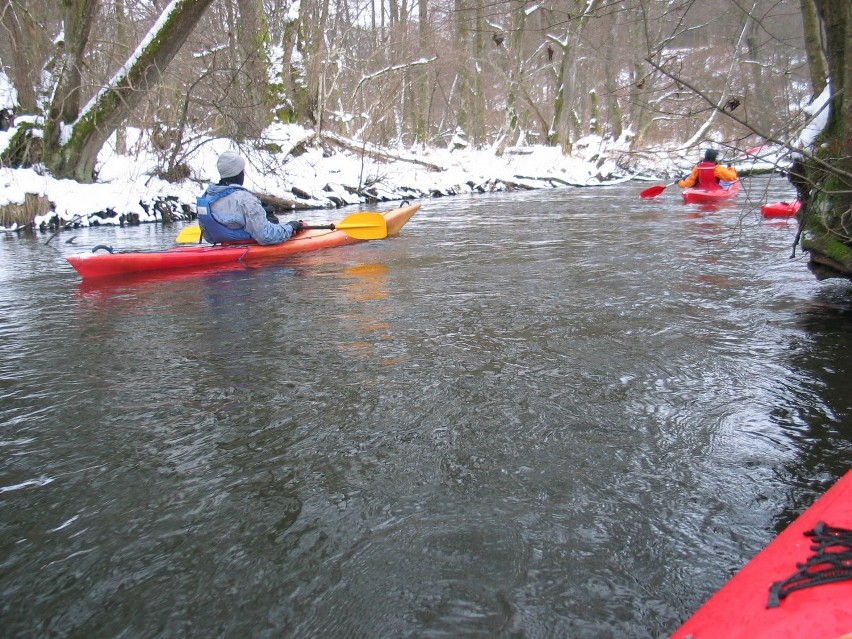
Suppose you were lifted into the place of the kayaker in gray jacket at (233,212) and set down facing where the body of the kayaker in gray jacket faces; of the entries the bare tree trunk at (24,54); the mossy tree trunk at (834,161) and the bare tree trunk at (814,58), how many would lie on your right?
2

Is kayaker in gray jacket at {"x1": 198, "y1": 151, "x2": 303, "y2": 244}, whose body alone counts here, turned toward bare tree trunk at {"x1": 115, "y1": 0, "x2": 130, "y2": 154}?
no

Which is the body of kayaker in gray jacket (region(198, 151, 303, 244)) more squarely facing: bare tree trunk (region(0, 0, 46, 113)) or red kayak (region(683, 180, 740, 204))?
the red kayak

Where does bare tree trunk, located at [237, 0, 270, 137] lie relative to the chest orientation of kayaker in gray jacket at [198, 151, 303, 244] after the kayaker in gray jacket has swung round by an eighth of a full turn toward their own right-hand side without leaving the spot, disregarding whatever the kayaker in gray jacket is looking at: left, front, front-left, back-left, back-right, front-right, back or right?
left

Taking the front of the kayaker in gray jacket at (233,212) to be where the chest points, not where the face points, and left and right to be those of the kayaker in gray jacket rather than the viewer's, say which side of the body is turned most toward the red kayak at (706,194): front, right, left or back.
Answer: front

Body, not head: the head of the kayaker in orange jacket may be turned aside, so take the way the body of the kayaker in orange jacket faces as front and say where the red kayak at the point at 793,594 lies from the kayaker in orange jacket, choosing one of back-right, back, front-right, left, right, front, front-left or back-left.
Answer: back

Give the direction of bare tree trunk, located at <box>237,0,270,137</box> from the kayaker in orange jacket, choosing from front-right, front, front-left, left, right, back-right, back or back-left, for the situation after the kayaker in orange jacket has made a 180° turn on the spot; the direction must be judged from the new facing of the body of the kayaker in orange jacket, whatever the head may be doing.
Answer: right

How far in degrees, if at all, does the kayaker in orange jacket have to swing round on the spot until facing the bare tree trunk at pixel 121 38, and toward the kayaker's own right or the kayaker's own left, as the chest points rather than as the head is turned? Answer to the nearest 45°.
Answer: approximately 90° to the kayaker's own left

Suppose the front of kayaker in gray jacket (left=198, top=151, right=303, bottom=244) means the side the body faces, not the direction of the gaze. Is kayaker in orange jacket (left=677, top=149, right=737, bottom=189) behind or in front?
in front

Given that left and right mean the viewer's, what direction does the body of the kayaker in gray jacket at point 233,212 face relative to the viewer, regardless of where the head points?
facing away from the viewer and to the right of the viewer

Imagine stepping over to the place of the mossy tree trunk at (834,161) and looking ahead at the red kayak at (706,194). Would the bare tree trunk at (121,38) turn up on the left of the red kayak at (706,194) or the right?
left

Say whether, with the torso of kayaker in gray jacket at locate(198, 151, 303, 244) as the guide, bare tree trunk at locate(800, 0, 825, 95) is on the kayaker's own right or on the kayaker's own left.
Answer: on the kayaker's own right

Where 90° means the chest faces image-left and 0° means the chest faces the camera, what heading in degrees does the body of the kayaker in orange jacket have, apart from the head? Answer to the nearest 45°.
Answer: approximately 180°

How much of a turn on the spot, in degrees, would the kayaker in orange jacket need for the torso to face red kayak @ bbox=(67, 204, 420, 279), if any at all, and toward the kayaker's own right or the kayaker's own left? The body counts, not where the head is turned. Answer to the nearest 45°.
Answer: approximately 135° to the kayaker's own left

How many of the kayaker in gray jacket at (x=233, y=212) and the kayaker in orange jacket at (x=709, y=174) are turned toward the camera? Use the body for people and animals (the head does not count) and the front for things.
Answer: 0

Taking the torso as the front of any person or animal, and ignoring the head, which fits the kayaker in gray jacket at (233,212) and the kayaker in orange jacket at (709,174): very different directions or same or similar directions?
same or similar directions

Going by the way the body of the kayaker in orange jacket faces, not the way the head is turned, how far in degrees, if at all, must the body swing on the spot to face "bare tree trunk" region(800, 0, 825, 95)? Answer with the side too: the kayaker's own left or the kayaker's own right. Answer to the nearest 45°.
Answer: approximately 180°
